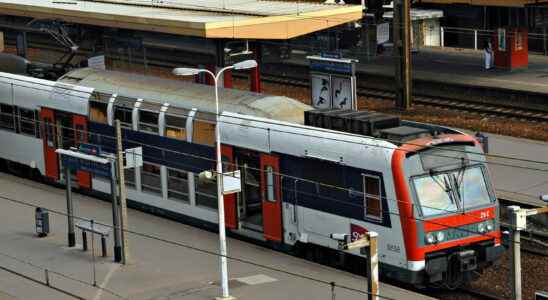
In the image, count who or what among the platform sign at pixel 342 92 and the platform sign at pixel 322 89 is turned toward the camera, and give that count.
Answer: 2

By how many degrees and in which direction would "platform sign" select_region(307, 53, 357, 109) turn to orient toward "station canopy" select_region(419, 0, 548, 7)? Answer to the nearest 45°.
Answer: approximately 135° to its left

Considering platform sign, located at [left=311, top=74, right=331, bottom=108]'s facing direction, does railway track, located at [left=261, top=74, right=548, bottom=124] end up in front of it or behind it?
behind

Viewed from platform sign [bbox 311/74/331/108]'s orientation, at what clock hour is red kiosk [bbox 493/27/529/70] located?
The red kiosk is roughly at 7 o'clock from the platform sign.

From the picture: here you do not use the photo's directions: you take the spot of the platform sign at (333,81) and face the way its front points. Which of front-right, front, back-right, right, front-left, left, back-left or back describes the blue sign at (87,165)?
front-right

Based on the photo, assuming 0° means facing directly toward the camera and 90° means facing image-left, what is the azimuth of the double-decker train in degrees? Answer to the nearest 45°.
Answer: approximately 315°

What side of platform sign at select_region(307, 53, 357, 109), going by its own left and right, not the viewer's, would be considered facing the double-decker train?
front

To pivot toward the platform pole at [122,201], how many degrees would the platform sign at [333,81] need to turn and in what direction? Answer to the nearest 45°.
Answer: approximately 45° to its right

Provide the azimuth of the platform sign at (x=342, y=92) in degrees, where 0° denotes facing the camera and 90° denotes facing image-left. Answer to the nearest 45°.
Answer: approximately 0°

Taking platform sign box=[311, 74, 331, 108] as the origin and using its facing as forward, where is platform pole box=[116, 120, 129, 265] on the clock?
The platform pole is roughly at 1 o'clock from the platform sign.
